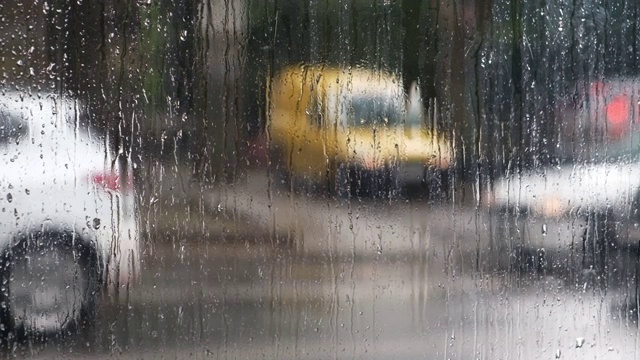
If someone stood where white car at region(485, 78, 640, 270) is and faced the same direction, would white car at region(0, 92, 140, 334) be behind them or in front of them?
in front

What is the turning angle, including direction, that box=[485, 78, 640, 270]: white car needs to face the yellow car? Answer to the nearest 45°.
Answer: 0° — it already faces it

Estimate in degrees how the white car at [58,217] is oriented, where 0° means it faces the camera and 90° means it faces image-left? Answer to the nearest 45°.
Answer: approximately 90°

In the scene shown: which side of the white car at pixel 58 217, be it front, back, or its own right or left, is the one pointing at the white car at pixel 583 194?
back

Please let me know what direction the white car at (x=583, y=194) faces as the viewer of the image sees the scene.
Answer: facing the viewer and to the left of the viewer

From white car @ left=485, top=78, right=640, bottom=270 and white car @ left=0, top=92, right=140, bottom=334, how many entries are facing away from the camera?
0
